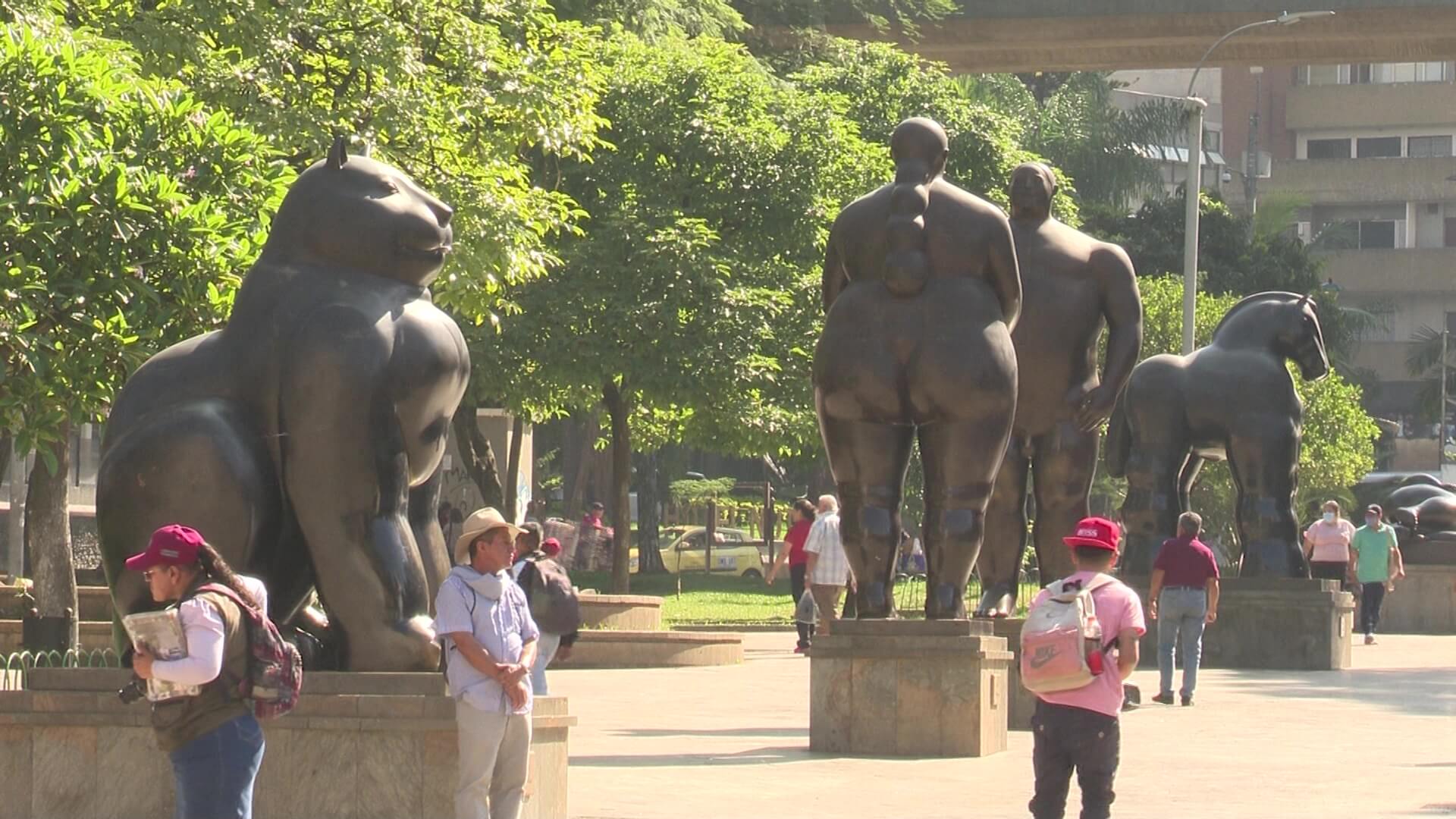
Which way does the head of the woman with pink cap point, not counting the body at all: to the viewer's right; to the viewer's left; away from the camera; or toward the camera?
to the viewer's left

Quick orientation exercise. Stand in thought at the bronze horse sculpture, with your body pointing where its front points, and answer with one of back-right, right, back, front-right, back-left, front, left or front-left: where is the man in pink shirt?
right

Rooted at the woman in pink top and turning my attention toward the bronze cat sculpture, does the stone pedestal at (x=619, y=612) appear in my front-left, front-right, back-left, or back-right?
front-right

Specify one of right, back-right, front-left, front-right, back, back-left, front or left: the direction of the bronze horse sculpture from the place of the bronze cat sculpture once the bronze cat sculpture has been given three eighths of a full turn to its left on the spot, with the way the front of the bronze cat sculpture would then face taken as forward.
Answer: front-right

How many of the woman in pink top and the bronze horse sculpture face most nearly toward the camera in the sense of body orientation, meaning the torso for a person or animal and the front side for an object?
1

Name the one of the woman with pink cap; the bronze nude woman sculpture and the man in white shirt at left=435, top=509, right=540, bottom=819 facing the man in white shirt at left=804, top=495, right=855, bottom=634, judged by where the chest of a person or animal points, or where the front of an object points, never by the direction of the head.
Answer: the bronze nude woman sculpture

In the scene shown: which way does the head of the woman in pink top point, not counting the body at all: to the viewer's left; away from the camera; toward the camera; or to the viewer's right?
toward the camera

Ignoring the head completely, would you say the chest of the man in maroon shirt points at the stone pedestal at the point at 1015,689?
no

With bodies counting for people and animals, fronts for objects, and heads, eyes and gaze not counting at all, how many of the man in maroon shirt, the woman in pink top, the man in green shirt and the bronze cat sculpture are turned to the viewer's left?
0

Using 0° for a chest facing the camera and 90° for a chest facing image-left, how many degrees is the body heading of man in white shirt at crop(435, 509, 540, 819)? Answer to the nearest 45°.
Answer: approximately 315°

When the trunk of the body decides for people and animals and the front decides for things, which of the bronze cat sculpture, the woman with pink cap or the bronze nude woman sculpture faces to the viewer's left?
the woman with pink cap

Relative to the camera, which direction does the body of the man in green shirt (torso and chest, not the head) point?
toward the camera

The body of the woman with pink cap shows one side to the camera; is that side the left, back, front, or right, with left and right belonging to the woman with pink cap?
left

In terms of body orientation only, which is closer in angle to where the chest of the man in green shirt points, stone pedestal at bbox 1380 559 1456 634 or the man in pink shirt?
the man in pink shirt

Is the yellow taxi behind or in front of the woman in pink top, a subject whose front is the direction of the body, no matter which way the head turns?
behind

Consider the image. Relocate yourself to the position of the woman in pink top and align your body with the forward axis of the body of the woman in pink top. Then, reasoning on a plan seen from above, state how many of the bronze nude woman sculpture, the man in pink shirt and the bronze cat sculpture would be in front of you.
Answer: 3

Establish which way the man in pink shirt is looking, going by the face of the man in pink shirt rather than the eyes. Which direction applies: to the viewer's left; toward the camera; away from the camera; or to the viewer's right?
away from the camera

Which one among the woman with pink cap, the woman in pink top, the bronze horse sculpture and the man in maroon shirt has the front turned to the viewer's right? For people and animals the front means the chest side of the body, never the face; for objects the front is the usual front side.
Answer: the bronze horse sculpture

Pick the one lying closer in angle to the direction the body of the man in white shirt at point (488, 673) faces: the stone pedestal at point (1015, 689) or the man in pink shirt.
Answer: the man in pink shirt

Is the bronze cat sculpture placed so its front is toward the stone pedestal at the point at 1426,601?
no

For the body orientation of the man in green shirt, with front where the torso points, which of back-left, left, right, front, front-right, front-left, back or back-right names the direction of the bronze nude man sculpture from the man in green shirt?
front

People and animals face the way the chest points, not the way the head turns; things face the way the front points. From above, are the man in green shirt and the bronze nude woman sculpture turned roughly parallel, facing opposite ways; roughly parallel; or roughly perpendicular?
roughly parallel, facing opposite ways

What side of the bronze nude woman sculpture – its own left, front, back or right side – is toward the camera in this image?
back

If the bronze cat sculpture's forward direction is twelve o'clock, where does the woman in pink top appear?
The woman in pink top is roughly at 9 o'clock from the bronze cat sculpture.
